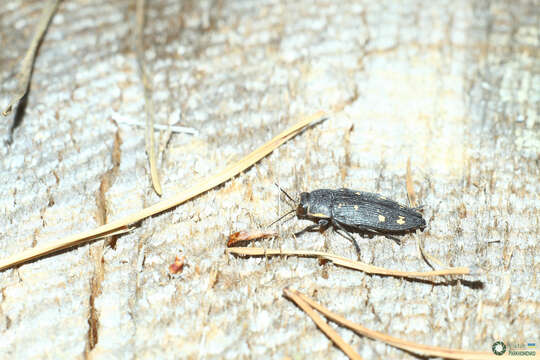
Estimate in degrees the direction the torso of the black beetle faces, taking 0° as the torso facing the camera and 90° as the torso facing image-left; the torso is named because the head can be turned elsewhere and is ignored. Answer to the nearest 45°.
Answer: approximately 90°

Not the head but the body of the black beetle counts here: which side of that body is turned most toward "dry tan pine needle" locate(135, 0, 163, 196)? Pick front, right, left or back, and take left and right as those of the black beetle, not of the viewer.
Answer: front

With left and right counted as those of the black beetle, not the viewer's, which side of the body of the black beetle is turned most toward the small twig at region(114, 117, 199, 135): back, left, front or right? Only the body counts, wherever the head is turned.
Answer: front

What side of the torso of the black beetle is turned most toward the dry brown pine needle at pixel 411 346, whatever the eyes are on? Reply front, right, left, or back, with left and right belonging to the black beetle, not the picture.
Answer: left

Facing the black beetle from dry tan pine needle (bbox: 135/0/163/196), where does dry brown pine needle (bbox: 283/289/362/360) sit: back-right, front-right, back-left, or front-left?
front-right

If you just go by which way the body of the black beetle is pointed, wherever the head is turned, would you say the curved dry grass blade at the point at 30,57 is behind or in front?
in front

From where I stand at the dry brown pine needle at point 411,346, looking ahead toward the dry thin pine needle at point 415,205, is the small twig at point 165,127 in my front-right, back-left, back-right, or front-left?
front-left
